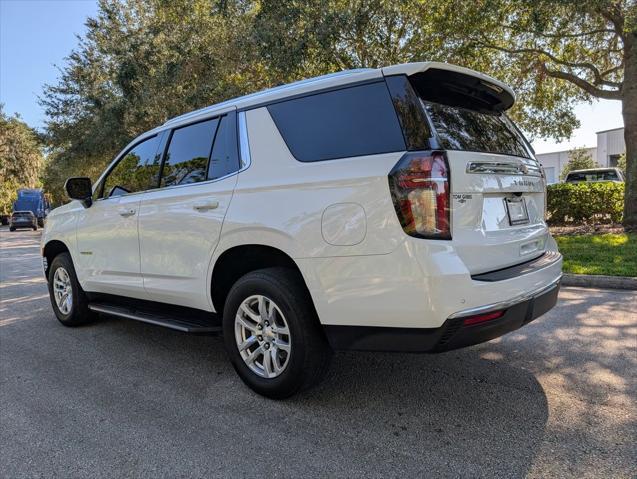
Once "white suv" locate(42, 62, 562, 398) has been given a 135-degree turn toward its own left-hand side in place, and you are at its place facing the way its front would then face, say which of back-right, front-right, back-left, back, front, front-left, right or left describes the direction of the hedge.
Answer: back-left

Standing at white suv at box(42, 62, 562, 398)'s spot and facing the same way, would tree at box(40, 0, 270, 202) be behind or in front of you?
in front

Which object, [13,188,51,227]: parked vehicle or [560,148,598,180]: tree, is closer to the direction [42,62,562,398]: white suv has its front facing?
the parked vehicle

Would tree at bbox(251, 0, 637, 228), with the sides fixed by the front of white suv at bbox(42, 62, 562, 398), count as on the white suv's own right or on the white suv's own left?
on the white suv's own right

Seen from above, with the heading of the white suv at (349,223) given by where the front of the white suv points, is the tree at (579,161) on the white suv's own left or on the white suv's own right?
on the white suv's own right

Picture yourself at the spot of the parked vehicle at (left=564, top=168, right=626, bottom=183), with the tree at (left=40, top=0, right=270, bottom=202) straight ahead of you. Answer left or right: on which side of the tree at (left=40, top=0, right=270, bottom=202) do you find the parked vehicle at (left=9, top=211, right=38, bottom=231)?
right

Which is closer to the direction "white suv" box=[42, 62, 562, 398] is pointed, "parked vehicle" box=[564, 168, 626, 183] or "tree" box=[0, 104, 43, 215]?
the tree

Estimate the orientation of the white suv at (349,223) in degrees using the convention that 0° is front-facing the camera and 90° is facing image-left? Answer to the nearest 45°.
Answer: approximately 135°

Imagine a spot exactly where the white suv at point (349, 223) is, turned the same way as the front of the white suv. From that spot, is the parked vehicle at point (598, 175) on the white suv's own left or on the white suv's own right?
on the white suv's own right

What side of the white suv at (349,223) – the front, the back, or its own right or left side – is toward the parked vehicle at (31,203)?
front

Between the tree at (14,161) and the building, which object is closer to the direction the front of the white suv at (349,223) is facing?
the tree

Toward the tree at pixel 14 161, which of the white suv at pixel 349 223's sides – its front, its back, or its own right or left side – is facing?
front
